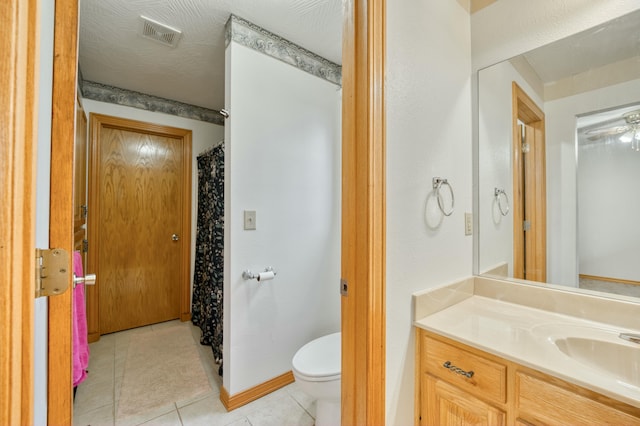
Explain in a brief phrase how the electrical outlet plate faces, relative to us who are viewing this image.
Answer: facing the viewer and to the right of the viewer

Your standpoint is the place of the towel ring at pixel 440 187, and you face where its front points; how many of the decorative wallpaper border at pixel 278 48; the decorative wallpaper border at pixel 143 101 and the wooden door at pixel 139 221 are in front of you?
0

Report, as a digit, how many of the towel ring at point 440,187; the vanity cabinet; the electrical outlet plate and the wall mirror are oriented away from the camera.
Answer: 0

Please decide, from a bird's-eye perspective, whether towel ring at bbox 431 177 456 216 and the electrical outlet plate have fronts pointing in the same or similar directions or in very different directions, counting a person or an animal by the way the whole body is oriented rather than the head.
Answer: same or similar directions

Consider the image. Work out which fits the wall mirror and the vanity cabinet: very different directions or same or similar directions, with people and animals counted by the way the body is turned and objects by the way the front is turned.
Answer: same or similar directions

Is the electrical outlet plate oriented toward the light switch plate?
no

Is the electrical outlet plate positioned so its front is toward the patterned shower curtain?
no

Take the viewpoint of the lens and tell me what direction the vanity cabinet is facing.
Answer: facing the viewer and to the left of the viewer

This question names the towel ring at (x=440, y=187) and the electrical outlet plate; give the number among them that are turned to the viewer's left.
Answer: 0

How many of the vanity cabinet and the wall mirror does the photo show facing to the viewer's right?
0

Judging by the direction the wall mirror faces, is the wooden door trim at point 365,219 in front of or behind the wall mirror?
in front

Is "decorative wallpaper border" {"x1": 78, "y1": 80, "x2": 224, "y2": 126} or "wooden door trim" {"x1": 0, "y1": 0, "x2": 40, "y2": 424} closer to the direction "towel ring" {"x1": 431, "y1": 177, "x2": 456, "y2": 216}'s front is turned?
the wooden door trim

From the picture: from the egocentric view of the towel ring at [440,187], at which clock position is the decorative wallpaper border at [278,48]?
The decorative wallpaper border is roughly at 5 o'clock from the towel ring.
